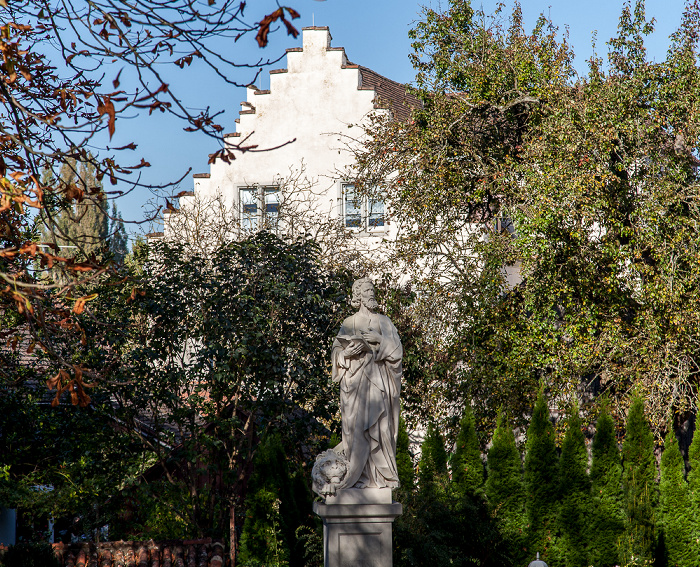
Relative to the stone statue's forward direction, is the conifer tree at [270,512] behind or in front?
behind

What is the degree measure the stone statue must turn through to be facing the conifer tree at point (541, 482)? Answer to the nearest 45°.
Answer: approximately 135° to its left

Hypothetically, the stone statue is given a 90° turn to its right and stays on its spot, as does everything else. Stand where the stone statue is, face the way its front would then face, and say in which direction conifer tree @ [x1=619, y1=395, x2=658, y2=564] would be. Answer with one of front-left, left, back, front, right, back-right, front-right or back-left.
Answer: back-right

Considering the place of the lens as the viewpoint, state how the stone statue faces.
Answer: facing the viewer

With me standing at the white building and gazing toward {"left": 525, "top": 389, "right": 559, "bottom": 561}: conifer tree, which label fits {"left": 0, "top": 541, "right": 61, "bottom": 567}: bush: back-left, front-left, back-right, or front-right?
front-right

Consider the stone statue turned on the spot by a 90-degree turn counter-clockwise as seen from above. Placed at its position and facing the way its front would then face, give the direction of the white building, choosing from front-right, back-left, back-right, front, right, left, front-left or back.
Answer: left

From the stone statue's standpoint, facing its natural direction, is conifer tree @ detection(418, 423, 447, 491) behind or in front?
behind

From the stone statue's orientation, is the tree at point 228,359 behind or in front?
behind

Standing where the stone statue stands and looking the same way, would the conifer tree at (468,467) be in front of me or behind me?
behind

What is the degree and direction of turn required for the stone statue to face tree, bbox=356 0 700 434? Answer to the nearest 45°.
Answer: approximately 135° to its left

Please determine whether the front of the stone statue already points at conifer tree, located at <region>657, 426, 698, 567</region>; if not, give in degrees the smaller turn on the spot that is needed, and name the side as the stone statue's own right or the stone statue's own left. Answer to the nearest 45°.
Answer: approximately 135° to the stone statue's own left

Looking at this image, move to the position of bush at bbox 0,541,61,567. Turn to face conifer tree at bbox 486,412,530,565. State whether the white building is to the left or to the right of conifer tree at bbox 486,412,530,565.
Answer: left
